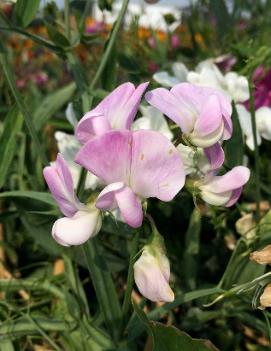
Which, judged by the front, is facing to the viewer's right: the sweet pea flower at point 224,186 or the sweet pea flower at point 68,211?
the sweet pea flower at point 224,186

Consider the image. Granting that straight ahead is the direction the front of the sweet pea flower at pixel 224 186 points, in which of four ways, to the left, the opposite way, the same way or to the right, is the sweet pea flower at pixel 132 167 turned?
to the right

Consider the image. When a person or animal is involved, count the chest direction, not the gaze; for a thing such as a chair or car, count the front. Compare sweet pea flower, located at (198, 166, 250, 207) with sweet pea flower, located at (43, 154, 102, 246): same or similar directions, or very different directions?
very different directions

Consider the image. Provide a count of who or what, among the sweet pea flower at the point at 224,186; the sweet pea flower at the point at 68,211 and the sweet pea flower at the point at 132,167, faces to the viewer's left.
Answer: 1

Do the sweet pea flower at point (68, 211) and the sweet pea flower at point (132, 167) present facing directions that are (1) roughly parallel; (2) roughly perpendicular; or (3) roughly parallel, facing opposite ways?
roughly perpendicular

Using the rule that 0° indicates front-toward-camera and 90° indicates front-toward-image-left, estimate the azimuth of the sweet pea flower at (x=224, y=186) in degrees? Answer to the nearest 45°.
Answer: approximately 270°

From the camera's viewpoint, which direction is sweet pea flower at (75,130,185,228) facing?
toward the camera

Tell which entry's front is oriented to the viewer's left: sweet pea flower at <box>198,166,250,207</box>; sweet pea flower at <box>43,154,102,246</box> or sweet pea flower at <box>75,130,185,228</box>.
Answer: sweet pea flower at <box>43,154,102,246</box>
